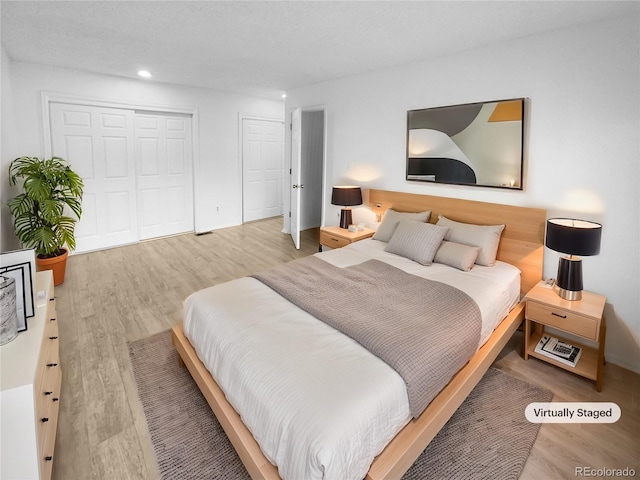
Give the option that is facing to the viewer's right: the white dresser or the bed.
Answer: the white dresser

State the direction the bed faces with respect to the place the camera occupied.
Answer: facing the viewer and to the left of the viewer

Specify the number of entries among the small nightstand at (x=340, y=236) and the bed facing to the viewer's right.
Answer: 0

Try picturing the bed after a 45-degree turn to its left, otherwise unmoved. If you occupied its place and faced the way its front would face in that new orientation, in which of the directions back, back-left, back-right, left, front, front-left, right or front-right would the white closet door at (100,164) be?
back-right

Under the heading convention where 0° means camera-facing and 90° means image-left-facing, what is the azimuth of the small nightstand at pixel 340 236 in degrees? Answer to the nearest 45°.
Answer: approximately 45°

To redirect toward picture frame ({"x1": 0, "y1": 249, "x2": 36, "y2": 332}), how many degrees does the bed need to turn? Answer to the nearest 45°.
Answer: approximately 45° to its right

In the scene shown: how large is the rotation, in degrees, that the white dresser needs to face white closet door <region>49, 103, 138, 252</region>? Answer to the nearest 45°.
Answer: approximately 90° to its left

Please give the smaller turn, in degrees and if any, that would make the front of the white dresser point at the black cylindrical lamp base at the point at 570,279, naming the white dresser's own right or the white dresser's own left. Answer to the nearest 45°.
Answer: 0° — it already faces it

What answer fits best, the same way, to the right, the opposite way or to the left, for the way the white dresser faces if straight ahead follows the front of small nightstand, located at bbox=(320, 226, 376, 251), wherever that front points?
the opposite way

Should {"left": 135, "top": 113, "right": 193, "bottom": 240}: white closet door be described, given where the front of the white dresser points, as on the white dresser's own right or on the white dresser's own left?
on the white dresser's own left

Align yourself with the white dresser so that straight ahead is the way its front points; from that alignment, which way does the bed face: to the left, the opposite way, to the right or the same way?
the opposite way

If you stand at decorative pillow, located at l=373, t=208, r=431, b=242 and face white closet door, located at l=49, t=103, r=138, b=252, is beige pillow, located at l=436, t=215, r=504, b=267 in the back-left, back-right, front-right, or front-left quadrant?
back-left

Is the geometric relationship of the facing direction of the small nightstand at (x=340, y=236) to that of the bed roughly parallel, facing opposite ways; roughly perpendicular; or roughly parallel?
roughly parallel

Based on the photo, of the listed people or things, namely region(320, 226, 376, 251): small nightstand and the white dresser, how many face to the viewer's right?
1

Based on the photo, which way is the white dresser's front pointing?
to the viewer's right
